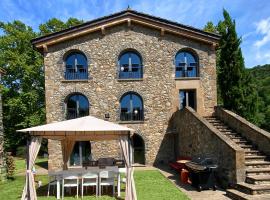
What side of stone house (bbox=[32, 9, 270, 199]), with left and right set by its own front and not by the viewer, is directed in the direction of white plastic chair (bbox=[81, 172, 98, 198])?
front

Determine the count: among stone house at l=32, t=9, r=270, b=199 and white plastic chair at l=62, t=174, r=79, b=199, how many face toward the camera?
1

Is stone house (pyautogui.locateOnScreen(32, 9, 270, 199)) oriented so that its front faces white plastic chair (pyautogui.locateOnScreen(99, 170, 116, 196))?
yes

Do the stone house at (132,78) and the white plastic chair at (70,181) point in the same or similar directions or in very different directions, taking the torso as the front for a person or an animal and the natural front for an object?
very different directions

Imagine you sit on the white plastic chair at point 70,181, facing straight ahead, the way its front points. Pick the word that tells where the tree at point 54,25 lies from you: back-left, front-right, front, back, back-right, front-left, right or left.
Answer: front

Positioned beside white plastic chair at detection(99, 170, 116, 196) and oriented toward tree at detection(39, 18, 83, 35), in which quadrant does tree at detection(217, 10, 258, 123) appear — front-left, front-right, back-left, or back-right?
front-right

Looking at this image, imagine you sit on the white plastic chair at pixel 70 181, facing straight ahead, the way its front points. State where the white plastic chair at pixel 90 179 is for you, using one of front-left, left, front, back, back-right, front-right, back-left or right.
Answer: right

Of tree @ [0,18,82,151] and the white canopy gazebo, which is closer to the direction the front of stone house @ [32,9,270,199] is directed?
the white canopy gazebo

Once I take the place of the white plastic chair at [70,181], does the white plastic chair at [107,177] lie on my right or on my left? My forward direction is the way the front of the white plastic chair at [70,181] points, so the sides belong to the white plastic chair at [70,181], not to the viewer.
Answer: on my right

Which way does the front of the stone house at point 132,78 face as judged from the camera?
facing the viewer

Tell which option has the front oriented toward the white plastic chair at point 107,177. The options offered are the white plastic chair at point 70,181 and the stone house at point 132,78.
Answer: the stone house

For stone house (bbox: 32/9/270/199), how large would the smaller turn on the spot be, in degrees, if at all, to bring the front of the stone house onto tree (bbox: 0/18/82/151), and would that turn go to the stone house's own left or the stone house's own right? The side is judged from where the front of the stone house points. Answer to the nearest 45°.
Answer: approximately 135° to the stone house's own right

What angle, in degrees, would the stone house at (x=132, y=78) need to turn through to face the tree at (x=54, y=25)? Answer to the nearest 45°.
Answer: approximately 135° to its right

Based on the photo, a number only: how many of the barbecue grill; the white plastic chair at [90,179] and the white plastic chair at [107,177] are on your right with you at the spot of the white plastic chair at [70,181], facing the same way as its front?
3

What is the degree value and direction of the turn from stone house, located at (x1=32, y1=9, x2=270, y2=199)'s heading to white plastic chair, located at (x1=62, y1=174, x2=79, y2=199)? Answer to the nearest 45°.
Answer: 0° — it already faces it

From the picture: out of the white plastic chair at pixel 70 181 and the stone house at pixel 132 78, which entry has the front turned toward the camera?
the stone house

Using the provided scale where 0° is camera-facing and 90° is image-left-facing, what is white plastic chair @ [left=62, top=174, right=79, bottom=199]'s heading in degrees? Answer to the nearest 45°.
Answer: approximately 180°
